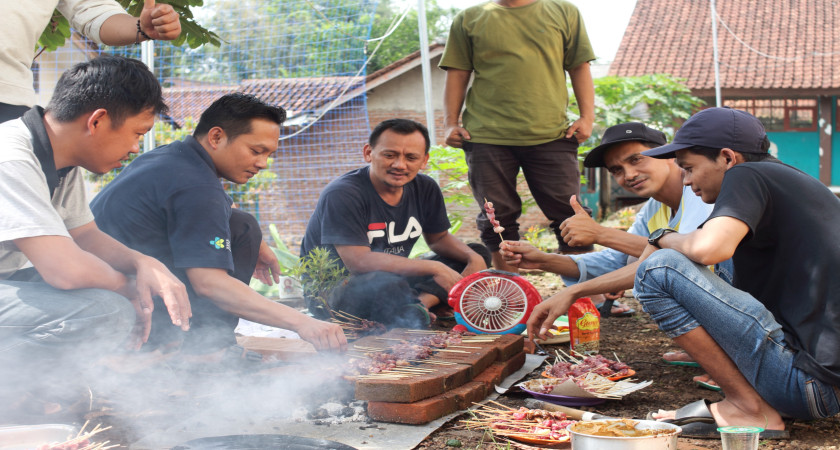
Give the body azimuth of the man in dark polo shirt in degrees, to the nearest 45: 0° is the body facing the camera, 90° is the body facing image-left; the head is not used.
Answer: approximately 270°

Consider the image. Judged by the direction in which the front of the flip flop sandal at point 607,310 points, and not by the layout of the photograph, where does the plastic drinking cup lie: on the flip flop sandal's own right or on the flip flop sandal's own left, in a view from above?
on the flip flop sandal's own left

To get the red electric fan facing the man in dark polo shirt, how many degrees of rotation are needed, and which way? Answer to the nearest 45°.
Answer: approximately 45° to its right

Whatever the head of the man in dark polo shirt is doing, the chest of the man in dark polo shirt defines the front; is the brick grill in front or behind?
in front

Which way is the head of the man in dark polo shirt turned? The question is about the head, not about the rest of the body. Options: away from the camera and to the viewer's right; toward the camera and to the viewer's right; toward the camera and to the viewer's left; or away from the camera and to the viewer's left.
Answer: toward the camera and to the viewer's right

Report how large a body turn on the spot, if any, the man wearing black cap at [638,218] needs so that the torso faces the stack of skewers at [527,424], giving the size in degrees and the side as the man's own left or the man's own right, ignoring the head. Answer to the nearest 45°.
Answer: approximately 45° to the man's own left
